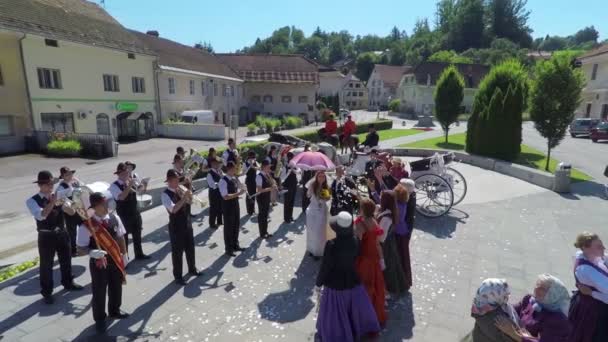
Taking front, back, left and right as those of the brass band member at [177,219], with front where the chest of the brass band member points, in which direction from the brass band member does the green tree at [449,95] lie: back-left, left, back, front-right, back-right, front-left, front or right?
left

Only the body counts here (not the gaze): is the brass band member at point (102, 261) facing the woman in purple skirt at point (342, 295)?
yes

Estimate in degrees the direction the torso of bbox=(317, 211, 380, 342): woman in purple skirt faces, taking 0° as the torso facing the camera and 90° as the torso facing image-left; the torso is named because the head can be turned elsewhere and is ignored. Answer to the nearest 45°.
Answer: approximately 180°

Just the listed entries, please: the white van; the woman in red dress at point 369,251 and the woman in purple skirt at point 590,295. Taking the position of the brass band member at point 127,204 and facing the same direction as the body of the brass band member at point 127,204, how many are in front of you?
2

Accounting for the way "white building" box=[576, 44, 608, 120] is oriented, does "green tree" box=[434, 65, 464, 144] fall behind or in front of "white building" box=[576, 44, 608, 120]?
in front

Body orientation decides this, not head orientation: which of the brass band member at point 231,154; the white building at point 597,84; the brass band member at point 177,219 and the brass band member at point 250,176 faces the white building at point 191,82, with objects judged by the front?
the white building at point 597,84

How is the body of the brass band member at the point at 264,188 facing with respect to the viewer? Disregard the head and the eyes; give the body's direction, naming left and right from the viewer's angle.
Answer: facing the viewer and to the right of the viewer

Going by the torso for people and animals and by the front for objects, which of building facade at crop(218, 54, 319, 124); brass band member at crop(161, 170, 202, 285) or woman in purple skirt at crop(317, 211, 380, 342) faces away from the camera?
the woman in purple skirt

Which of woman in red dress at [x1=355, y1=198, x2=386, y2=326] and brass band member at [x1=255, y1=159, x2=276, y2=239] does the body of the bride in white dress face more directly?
the woman in red dress

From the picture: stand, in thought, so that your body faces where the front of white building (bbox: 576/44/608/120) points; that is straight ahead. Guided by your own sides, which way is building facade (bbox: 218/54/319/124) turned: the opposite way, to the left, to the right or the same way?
to the left

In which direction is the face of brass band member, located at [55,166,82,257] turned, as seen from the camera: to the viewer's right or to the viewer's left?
to the viewer's right

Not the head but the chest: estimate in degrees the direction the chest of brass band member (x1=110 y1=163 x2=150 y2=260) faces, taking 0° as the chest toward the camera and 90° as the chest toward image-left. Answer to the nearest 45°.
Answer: approximately 315°

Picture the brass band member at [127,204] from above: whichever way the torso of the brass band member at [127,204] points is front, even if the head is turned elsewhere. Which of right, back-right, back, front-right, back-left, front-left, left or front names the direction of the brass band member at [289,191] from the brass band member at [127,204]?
front-left

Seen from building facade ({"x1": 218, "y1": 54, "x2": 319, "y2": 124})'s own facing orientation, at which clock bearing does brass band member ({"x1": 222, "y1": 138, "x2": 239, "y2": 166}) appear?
The brass band member is roughly at 12 o'clock from the building facade.

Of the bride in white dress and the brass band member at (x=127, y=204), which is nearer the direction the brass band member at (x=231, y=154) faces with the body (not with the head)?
the bride in white dress

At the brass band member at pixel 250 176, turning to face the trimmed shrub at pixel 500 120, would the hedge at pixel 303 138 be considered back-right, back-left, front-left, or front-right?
front-left

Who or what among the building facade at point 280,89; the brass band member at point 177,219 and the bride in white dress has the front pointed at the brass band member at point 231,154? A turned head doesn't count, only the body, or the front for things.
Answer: the building facade
